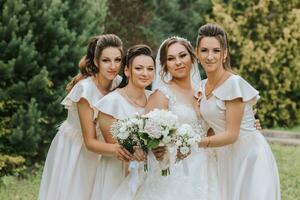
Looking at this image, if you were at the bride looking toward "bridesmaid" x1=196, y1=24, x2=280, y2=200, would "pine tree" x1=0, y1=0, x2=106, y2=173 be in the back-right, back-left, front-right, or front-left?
back-left

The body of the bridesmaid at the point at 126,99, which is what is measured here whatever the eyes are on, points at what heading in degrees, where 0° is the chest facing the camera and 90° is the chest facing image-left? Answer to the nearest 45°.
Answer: approximately 315°

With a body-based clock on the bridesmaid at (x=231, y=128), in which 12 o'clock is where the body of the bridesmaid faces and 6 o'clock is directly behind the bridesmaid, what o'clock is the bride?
The bride is roughly at 1 o'clock from the bridesmaid.

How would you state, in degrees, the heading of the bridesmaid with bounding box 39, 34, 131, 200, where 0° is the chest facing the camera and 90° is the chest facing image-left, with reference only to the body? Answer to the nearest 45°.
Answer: approximately 315°

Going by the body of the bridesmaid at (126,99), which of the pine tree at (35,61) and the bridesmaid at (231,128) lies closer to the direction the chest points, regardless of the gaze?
the bridesmaid

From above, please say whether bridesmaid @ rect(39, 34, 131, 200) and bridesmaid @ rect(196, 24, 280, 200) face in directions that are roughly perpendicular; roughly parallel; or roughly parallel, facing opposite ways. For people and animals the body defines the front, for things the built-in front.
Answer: roughly perpendicular
